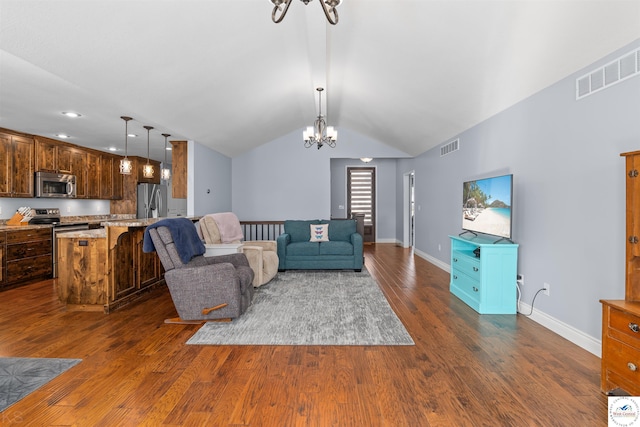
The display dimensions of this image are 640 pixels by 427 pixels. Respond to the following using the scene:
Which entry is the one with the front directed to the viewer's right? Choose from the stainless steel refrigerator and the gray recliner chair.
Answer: the gray recliner chair

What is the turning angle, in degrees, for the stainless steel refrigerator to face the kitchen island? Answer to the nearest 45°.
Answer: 0° — it already faces it

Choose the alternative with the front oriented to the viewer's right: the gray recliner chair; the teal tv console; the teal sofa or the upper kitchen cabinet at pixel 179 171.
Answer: the gray recliner chair

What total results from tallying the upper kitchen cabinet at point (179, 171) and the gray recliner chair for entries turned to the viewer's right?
1

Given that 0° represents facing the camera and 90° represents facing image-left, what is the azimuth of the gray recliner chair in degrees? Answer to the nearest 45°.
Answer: approximately 270°

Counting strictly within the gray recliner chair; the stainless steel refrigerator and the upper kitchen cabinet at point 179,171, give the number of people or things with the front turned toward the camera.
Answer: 2

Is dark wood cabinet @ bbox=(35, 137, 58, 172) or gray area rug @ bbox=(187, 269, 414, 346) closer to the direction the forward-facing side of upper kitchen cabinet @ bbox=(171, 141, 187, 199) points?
the gray area rug

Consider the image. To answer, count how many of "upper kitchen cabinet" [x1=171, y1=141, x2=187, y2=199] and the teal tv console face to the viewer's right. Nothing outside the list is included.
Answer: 0

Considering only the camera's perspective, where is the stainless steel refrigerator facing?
facing the viewer

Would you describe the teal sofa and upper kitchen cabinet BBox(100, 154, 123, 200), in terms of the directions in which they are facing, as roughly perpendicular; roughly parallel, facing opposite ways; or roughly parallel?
roughly perpendicular

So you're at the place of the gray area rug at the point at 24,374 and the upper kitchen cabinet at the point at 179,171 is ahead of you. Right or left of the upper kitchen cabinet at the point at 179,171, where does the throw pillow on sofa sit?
right

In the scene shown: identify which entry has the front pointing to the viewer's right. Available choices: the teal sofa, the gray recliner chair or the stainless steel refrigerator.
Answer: the gray recliner chair

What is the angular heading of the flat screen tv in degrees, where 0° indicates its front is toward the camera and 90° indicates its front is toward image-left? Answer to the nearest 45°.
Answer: approximately 45°
